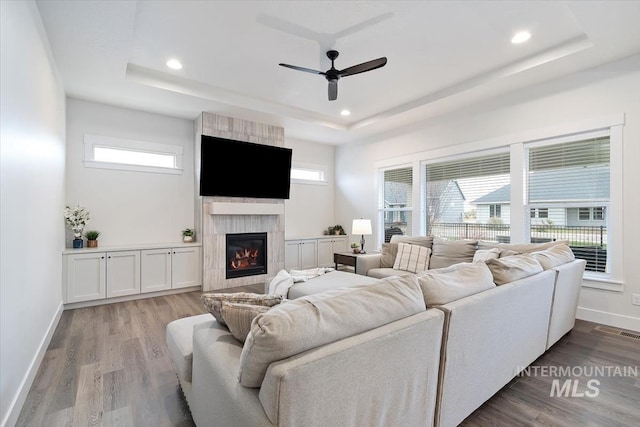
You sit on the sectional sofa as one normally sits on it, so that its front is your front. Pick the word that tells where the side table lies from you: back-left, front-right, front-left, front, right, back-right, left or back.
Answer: front-right

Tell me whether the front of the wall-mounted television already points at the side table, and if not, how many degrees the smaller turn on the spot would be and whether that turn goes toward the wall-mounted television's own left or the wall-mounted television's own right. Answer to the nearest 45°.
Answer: approximately 45° to the wall-mounted television's own left

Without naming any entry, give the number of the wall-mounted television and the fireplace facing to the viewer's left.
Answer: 0

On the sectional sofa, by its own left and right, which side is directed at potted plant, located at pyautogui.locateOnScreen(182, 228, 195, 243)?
front

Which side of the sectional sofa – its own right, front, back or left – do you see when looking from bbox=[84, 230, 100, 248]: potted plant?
front

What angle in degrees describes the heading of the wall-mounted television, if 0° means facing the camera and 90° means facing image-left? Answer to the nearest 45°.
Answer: approximately 315°

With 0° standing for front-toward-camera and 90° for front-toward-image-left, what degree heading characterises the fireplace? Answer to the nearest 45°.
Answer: approximately 315°

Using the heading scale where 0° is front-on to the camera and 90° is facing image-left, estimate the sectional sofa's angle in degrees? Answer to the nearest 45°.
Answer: approximately 135°

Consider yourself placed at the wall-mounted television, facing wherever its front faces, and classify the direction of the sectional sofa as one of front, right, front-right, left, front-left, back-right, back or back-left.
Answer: front-right

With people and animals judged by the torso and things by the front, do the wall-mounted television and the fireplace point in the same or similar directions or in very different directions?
same or similar directions
